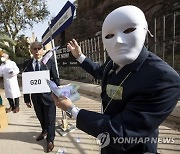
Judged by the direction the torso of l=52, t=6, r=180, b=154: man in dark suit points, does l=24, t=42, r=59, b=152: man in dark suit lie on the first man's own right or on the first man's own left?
on the first man's own right

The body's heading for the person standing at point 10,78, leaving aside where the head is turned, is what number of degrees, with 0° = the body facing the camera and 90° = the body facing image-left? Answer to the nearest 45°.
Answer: approximately 45°

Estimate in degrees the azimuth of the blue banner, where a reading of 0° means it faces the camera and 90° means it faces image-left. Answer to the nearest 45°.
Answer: approximately 45°

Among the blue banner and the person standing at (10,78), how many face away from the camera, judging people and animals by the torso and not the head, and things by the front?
0

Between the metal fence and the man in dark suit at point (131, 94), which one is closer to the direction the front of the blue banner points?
the man in dark suit

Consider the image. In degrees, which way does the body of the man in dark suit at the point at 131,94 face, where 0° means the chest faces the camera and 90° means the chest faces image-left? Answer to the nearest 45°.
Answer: approximately 45°

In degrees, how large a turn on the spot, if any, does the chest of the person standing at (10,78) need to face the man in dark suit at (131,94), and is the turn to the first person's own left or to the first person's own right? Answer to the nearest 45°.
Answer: approximately 45° to the first person's own left

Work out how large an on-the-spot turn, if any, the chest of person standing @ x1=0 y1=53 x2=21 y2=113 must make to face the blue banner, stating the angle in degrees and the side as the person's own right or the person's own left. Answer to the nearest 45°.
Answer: approximately 45° to the person's own left

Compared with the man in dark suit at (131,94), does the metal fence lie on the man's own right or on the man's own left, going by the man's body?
on the man's own right
